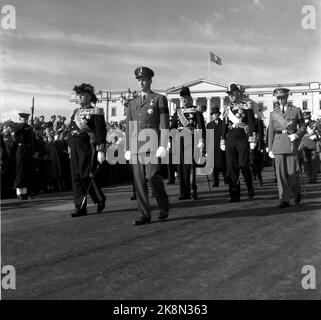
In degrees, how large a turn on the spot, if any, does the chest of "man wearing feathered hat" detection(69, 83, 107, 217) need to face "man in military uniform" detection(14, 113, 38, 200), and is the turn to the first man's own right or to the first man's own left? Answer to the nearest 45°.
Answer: approximately 135° to the first man's own right

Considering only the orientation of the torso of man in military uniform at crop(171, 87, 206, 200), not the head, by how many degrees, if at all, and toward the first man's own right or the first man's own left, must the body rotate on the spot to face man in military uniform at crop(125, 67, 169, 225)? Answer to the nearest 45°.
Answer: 0° — they already face them

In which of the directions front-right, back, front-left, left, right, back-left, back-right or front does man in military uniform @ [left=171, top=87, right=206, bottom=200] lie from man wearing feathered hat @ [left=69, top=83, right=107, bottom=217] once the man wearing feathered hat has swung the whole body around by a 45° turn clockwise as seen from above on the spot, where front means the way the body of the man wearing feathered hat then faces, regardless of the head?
back-right

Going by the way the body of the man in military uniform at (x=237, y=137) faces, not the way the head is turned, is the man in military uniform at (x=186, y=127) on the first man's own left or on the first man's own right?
on the first man's own right

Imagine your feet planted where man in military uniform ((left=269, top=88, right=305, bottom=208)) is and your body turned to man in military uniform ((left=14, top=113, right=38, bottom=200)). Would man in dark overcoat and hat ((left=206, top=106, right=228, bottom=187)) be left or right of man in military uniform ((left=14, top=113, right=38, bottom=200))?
right

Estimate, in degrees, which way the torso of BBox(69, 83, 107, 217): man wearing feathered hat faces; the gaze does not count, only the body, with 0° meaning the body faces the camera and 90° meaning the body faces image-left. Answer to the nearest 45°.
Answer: approximately 45°

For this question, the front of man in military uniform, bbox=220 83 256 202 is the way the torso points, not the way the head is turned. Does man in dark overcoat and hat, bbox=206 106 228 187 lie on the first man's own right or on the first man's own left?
on the first man's own right

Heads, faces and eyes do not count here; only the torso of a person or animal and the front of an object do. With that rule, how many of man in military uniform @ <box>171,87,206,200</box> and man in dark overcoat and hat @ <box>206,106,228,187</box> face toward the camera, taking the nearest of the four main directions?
2

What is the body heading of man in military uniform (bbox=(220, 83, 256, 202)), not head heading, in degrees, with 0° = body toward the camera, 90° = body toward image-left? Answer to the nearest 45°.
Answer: approximately 45°

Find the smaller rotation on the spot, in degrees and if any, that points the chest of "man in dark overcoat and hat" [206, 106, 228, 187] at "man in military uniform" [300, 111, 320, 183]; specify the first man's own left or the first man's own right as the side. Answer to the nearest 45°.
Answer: approximately 135° to the first man's own left
